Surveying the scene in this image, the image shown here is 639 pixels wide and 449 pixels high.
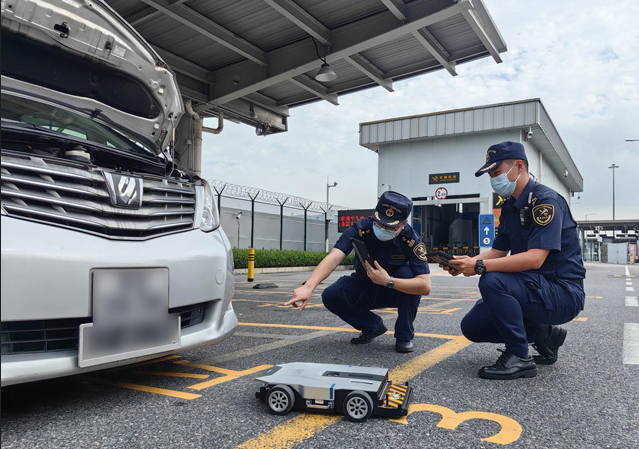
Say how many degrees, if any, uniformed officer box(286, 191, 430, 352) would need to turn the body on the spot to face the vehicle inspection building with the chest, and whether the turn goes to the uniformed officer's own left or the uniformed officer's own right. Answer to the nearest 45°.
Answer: approximately 135° to the uniformed officer's own right

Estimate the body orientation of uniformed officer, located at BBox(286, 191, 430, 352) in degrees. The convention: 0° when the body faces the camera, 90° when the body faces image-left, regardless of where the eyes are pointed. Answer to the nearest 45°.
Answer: approximately 45°

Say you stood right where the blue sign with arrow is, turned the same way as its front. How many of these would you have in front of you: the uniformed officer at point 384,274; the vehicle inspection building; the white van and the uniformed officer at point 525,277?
3

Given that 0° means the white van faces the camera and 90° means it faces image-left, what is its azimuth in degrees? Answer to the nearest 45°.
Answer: approximately 315°

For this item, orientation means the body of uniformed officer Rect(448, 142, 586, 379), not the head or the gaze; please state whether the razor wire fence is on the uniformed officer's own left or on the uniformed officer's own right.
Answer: on the uniformed officer's own right

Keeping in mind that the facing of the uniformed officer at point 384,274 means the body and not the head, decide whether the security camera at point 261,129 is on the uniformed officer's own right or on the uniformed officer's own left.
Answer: on the uniformed officer's own right

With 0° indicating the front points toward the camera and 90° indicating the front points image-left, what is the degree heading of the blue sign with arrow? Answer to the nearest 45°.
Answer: approximately 0°

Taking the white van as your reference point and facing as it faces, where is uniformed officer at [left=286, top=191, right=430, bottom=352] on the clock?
The uniformed officer is roughly at 10 o'clock from the white van.

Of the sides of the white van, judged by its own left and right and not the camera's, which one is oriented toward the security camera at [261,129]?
left

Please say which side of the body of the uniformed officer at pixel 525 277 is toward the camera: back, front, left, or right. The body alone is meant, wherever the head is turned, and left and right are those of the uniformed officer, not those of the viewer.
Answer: left

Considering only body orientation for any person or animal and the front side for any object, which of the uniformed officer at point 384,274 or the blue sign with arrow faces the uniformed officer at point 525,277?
the blue sign with arrow

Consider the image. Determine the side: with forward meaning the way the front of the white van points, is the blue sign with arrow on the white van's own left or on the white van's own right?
on the white van's own left

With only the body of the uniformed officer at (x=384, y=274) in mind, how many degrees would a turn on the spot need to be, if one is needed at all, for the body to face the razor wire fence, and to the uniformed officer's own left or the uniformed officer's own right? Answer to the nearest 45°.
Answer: approximately 135° to the uniformed officer's own right

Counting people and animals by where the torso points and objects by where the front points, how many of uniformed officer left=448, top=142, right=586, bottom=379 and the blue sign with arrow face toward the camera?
1

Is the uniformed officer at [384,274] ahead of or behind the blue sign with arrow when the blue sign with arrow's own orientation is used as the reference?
ahead

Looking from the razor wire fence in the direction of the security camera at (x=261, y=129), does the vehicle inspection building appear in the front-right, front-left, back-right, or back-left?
back-left

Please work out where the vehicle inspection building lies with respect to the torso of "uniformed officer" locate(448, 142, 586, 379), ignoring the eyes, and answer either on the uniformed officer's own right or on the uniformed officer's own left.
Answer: on the uniformed officer's own right
